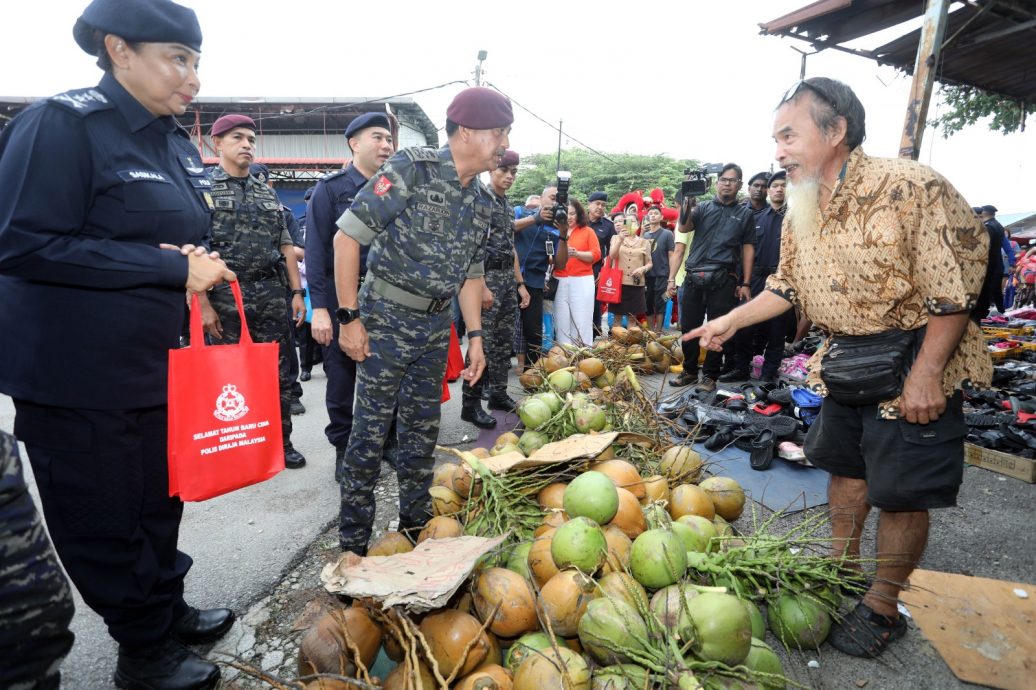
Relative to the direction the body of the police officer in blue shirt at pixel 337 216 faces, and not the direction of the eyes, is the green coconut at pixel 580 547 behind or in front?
in front

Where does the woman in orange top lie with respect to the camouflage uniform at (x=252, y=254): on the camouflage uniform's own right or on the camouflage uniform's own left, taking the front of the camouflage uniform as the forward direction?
on the camouflage uniform's own left

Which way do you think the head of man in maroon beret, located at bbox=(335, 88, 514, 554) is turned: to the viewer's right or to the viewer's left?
to the viewer's right

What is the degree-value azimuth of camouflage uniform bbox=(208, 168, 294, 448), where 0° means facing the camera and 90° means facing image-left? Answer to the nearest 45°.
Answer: approximately 0°

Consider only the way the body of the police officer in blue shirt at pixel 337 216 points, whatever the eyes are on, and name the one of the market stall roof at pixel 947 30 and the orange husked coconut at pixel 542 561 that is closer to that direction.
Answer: the orange husked coconut

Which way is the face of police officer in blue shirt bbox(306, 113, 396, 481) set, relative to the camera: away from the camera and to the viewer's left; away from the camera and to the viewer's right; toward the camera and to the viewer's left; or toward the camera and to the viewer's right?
toward the camera and to the viewer's right

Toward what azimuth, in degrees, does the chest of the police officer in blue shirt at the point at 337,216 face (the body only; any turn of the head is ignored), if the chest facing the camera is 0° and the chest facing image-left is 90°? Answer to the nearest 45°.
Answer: approximately 315°

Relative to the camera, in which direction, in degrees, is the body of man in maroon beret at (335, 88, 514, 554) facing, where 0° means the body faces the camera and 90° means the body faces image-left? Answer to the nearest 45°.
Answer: approximately 315°

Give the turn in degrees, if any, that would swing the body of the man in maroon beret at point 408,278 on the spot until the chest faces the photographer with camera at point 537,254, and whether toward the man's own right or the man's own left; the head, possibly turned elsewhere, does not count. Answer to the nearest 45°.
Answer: approximately 135° to the man's own left

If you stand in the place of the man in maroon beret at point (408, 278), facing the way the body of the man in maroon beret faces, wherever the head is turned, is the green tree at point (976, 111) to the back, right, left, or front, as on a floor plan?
left
